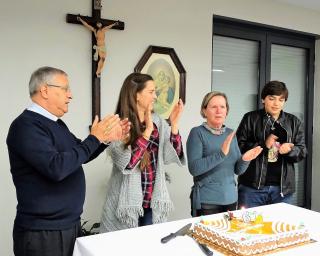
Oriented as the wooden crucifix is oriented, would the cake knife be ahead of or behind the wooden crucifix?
ahead

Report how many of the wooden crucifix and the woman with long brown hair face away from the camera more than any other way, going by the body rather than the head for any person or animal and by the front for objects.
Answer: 0

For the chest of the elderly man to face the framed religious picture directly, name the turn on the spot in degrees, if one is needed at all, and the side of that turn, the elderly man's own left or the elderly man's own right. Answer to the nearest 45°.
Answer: approximately 45° to the elderly man's own left

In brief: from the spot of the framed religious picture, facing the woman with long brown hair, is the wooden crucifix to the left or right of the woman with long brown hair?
right

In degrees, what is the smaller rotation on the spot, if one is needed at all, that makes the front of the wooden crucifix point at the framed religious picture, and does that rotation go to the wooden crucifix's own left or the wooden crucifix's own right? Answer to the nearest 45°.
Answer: approximately 90° to the wooden crucifix's own left

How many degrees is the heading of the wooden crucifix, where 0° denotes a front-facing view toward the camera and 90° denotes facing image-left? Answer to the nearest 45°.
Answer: approximately 315°

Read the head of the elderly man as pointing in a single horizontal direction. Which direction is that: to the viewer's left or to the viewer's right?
to the viewer's right

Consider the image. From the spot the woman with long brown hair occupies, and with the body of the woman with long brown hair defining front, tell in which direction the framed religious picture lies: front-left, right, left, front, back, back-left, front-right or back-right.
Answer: back-left

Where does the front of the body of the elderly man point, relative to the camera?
to the viewer's right
